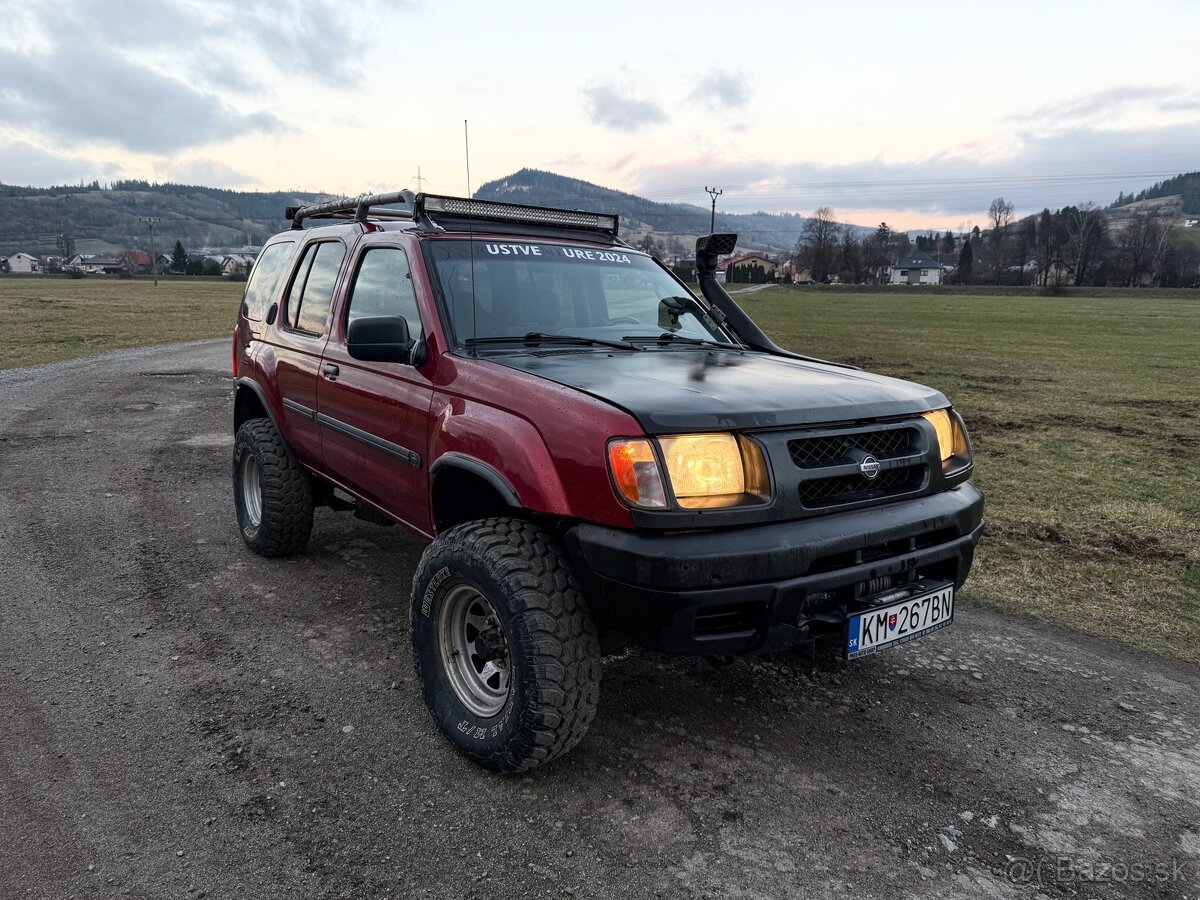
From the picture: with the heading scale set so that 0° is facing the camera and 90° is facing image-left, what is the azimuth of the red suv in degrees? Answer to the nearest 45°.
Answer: approximately 315°
